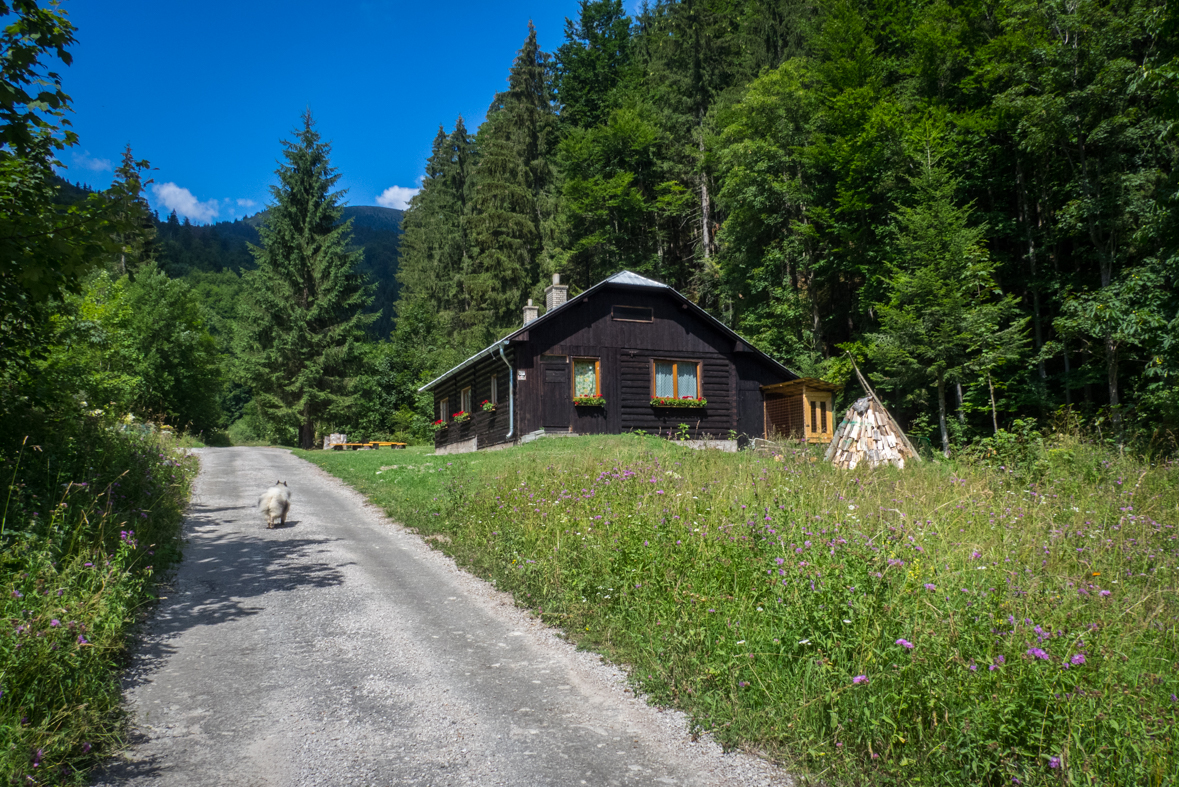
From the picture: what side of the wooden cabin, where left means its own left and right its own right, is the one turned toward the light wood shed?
left

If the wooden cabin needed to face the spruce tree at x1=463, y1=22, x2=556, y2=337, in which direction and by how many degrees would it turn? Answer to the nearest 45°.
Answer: approximately 135° to its right

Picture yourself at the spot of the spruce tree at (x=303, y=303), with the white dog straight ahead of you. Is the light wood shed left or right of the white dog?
left

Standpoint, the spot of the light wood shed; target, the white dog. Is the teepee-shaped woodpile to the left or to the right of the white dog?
left

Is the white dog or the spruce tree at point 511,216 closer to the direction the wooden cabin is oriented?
the white dog

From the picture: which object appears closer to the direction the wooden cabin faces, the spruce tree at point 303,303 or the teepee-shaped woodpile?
the teepee-shaped woodpile

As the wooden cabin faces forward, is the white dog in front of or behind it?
in front

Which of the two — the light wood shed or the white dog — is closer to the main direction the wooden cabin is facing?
the white dog

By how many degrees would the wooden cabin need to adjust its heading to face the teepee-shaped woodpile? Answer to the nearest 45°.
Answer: approximately 45° to its left

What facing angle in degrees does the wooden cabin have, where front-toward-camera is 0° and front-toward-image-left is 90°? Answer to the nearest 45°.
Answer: approximately 0°

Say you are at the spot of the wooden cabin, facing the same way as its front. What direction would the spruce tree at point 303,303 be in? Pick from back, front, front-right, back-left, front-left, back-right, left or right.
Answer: back-right

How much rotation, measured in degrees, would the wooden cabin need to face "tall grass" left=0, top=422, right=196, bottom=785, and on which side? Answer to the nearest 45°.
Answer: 0° — it already faces it
